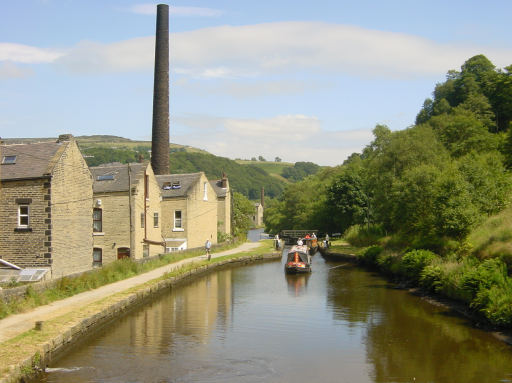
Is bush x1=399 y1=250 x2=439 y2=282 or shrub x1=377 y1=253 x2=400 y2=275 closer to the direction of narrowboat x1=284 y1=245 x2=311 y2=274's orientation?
the bush

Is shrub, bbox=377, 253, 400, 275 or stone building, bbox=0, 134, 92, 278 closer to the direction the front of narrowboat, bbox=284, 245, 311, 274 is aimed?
the stone building

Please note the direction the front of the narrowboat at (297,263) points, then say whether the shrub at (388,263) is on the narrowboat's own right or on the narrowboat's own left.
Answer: on the narrowboat's own left

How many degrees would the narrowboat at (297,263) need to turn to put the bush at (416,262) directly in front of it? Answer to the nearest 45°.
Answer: approximately 45° to its left

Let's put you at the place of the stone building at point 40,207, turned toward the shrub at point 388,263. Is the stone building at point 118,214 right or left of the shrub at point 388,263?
left

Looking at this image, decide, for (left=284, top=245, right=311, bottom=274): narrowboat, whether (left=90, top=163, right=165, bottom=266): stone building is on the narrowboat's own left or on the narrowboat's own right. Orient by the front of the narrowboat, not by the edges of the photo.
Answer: on the narrowboat's own right

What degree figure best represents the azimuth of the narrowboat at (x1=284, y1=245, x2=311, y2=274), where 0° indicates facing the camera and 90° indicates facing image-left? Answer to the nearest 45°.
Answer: approximately 0°
